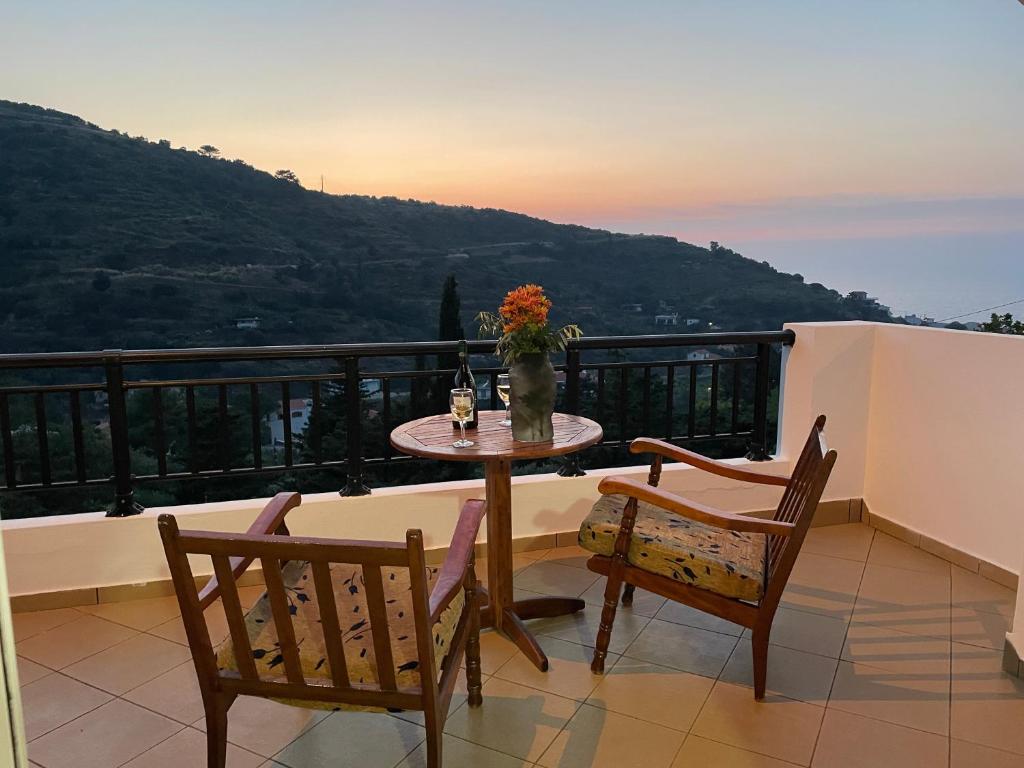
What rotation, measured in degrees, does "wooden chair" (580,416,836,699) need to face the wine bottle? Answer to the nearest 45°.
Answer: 0° — it already faces it

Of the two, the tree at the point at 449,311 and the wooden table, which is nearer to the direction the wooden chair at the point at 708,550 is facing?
the wooden table

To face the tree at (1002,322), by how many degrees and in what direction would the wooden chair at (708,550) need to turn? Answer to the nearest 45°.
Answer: approximately 135° to its right

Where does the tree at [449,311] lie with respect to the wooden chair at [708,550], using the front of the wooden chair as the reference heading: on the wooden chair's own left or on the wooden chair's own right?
on the wooden chair's own right

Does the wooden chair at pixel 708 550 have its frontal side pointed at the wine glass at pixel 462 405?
yes

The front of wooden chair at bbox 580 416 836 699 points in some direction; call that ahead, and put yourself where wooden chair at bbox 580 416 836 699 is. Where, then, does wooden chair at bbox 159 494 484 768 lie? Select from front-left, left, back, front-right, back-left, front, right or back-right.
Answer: front-left

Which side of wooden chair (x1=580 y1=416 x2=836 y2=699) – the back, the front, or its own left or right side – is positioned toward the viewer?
left

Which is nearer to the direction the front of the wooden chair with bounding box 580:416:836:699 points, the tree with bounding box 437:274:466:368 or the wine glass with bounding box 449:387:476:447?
the wine glass
